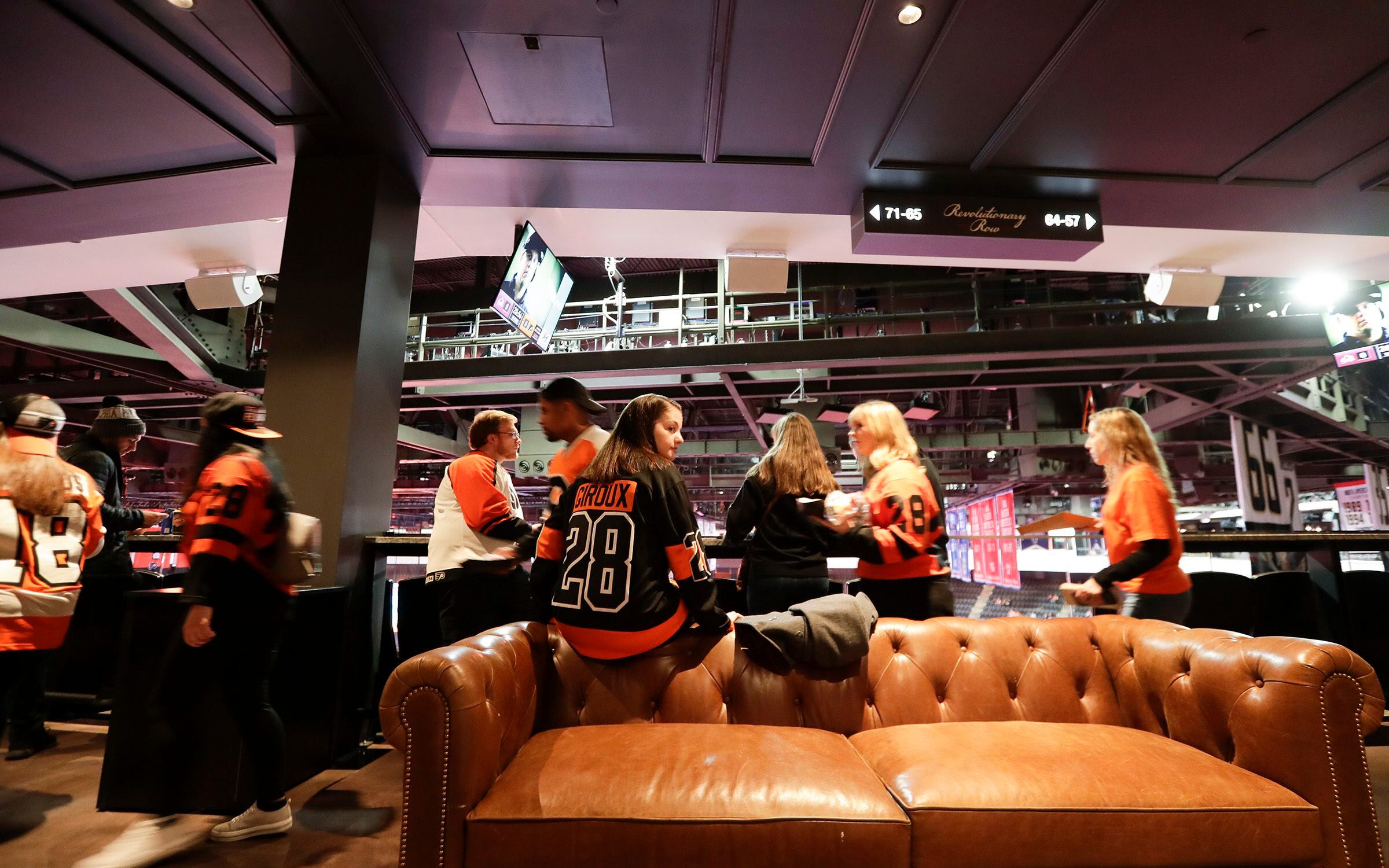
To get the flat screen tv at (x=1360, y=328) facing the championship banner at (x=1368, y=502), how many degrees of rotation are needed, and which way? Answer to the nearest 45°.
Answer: approximately 135° to its right

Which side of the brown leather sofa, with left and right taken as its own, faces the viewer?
front

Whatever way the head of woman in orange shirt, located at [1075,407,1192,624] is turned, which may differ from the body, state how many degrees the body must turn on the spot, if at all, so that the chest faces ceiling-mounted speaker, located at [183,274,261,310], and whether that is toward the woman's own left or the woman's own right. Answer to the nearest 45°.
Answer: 0° — they already face it

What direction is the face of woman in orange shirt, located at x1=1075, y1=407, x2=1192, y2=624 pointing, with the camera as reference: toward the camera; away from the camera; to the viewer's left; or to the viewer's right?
to the viewer's left

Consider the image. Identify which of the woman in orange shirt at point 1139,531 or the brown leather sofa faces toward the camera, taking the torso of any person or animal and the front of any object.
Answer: the brown leather sofa

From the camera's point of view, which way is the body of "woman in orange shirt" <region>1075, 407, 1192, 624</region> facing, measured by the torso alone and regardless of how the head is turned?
to the viewer's left

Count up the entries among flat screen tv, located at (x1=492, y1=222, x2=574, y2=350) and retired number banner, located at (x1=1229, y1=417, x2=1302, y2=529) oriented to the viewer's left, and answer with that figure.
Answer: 0

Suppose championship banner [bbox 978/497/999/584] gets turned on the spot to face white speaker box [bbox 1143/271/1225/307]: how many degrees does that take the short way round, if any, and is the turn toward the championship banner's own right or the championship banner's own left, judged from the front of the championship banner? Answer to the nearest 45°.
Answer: approximately 45° to the championship banner's own left

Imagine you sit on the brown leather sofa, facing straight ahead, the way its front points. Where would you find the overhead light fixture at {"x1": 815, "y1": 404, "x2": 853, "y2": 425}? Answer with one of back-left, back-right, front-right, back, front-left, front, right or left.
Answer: back

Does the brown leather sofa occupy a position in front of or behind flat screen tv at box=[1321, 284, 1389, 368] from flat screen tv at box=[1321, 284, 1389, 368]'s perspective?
in front

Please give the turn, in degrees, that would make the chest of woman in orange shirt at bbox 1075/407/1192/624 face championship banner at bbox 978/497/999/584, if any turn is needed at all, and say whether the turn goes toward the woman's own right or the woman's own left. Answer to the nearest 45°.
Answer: approximately 90° to the woman's own right

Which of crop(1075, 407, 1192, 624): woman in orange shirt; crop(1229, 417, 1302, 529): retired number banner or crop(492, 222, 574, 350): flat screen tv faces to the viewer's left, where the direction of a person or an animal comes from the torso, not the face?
the woman in orange shirt

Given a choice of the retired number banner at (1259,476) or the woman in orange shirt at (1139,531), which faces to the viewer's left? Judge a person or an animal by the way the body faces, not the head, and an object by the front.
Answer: the woman in orange shirt

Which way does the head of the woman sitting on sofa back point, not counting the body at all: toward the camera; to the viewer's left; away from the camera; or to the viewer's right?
to the viewer's right

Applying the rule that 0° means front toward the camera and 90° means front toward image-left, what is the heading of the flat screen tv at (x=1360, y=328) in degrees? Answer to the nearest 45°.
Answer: approximately 45°
